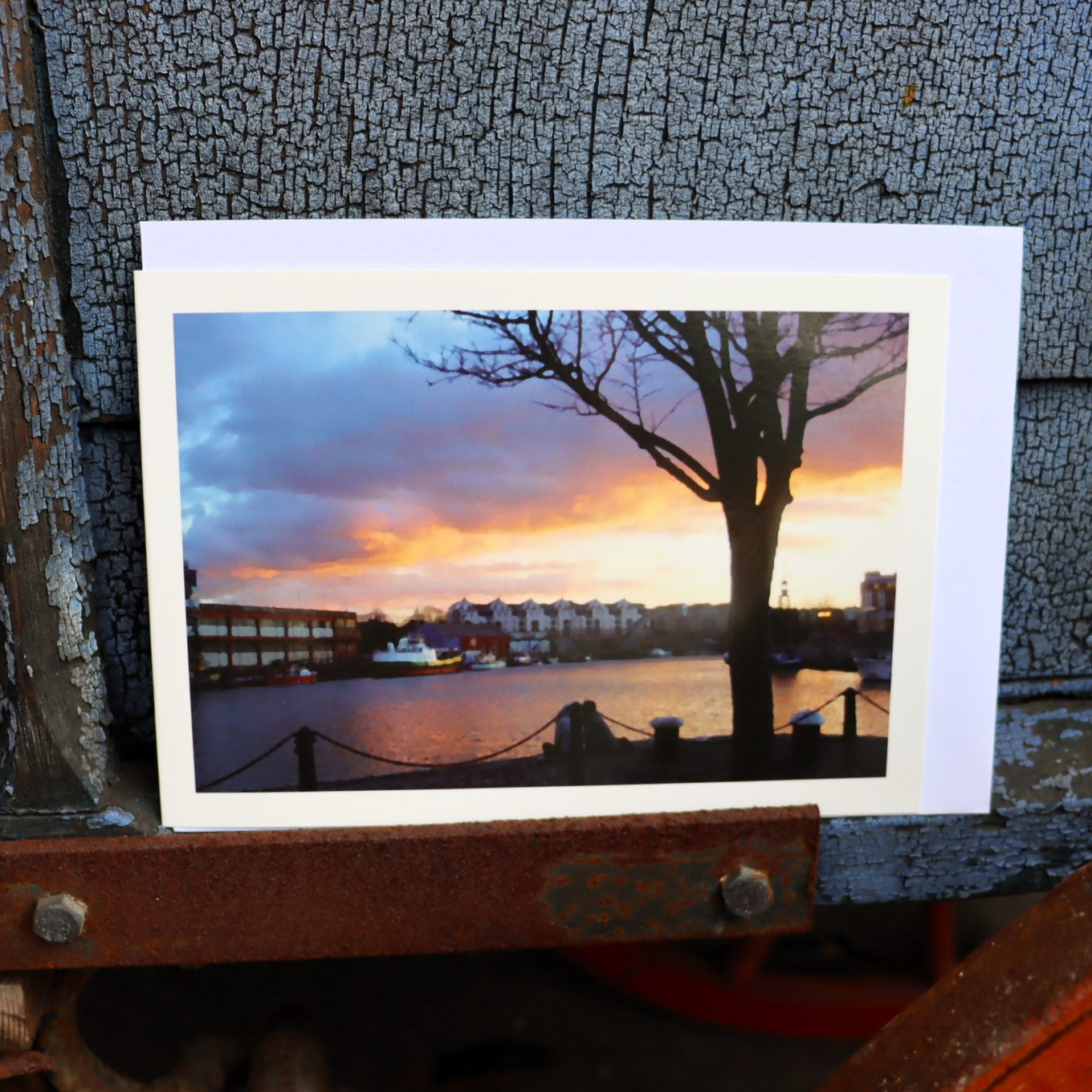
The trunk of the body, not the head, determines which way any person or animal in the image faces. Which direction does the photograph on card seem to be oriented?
toward the camera
